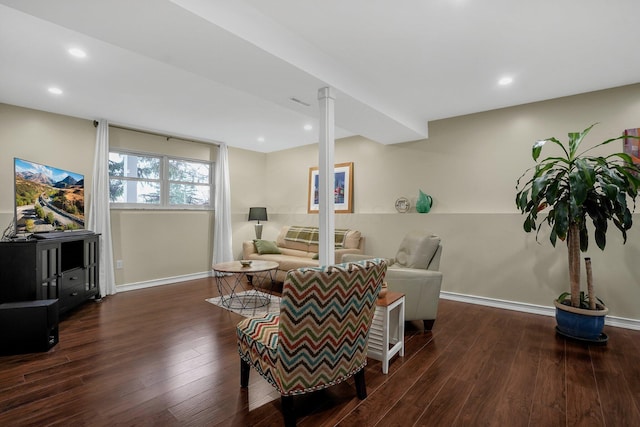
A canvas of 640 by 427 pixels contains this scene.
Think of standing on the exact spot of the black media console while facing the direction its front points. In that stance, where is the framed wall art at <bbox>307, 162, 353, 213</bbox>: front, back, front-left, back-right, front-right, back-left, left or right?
front-left

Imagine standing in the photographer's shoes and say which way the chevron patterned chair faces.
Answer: facing away from the viewer and to the left of the viewer

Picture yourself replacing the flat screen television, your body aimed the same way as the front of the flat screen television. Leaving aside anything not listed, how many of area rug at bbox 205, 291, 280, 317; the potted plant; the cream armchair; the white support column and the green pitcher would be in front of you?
5

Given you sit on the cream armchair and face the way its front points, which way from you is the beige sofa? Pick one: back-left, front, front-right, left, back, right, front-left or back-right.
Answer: right

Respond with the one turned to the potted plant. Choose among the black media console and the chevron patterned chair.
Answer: the black media console

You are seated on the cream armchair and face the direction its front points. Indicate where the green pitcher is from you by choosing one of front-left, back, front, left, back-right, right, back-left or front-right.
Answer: back-right

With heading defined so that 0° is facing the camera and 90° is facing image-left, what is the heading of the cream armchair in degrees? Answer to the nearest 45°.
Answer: approximately 45°

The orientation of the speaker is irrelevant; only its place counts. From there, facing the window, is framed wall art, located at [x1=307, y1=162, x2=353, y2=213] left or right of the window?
right

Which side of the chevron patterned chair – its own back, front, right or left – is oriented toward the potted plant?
right

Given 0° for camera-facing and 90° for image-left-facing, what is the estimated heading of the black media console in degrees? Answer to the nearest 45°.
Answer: approximately 315°

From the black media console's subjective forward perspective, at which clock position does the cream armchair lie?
The cream armchair is roughly at 12 o'clock from the black media console.

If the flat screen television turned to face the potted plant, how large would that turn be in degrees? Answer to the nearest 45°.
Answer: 0° — it already faces it
